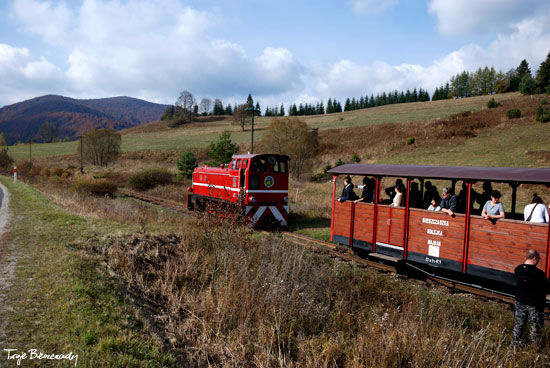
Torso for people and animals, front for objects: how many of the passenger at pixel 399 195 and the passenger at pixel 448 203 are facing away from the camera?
0

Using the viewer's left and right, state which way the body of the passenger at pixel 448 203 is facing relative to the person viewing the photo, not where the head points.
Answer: facing the viewer and to the left of the viewer

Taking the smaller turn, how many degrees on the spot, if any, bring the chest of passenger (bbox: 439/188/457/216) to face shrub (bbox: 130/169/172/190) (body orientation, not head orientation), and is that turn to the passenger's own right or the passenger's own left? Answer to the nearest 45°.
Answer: approximately 90° to the passenger's own right

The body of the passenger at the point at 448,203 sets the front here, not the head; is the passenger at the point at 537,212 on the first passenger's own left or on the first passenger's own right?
on the first passenger's own left

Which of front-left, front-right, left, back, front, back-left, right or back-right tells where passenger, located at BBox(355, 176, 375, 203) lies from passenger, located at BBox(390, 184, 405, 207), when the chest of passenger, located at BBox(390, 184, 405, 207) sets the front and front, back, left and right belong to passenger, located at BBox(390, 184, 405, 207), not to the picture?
front-right

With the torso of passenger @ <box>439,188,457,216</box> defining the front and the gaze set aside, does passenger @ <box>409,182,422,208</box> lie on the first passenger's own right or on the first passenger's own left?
on the first passenger's own right
